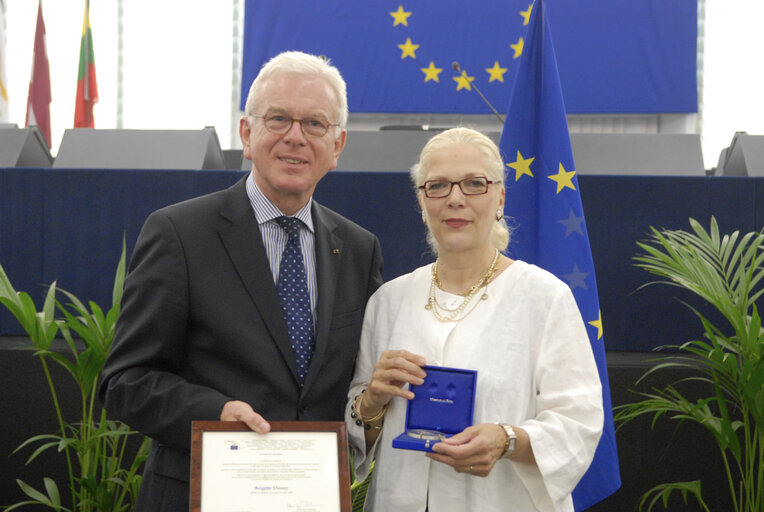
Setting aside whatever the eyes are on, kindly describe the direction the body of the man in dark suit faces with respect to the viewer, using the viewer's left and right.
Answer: facing the viewer and to the right of the viewer

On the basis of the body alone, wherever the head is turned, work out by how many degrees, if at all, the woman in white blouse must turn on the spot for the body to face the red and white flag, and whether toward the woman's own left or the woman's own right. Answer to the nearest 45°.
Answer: approximately 90° to the woman's own right

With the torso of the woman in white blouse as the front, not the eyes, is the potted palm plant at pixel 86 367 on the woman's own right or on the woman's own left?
on the woman's own right

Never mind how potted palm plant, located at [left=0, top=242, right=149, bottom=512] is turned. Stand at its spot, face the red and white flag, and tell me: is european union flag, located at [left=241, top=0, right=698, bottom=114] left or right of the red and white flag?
right

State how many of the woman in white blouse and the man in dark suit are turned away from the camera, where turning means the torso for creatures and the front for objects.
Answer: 0

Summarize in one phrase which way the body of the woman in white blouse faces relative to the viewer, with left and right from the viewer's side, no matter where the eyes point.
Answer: facing the viewer and to the left of the viewer

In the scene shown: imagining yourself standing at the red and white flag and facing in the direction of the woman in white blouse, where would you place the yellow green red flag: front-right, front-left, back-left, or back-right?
front-left

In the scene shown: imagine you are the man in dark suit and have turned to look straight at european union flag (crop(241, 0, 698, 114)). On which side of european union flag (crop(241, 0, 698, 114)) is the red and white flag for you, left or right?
left
